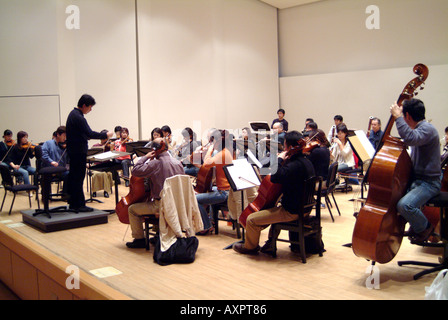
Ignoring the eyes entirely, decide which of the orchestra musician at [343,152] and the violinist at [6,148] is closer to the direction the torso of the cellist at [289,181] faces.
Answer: the violinist

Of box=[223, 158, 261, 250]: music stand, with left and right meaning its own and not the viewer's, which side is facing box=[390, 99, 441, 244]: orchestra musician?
front

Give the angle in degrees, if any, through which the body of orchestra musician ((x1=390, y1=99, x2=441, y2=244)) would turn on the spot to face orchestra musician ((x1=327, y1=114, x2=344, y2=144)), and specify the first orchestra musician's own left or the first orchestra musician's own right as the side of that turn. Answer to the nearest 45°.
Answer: approximately 90° to the first orchestra musician's own right

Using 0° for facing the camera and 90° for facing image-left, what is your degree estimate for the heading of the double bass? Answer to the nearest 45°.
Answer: approximately 135°

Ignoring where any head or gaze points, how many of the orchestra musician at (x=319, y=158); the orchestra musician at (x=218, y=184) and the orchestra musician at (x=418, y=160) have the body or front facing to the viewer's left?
3

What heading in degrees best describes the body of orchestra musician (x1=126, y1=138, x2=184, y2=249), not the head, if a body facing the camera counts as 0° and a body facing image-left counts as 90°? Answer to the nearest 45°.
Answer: approximately 135°

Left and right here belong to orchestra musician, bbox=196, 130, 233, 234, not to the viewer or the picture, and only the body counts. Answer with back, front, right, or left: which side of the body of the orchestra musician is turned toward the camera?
left

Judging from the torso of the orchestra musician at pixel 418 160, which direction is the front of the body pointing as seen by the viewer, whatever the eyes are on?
to the viewer's left

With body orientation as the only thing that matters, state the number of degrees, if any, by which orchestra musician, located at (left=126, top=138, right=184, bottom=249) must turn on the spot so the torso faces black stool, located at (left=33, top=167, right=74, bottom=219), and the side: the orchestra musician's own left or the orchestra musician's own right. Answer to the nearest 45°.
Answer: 0° — they already face it

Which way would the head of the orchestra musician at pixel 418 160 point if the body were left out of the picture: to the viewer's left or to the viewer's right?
to the viewer's left

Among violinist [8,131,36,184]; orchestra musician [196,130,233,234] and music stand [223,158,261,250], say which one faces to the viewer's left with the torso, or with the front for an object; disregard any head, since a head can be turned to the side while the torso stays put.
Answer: the orchestra musician

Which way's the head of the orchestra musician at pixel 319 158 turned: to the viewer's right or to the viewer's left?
to the viewer's left

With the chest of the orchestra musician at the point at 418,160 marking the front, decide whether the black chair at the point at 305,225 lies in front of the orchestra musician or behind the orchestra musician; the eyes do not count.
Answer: in front
